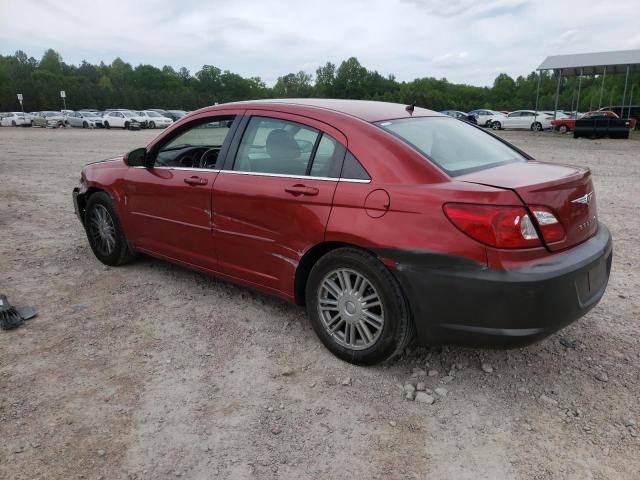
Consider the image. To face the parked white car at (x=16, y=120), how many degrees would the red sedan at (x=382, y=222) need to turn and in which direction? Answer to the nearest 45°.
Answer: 0° — it already faces it

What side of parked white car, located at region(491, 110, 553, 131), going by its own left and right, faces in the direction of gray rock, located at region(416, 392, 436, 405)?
left

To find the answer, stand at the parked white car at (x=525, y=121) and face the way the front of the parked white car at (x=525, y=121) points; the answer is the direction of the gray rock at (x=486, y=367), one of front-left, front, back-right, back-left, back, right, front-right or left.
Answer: left

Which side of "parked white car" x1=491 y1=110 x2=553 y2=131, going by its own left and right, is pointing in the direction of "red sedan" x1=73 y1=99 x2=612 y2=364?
left

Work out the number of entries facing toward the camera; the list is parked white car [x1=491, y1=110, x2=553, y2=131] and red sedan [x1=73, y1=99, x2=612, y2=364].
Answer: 0

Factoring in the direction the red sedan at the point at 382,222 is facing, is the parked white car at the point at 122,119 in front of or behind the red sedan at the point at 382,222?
in front

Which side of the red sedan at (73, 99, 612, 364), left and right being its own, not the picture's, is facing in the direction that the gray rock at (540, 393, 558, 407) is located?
back

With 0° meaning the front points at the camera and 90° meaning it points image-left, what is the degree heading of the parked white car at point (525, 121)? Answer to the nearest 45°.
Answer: approximately 90°

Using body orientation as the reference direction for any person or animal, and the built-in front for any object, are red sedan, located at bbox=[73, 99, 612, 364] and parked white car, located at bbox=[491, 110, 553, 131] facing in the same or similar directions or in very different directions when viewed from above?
same or similar directions

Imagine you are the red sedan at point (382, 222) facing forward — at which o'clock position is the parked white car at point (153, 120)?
The parked white car is roughly at 1 o'clock from the red sedan.

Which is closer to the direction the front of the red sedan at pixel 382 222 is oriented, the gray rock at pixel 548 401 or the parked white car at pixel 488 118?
the parked white car

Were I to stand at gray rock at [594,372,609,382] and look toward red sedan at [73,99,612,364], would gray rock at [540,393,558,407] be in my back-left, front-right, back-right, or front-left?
front-left

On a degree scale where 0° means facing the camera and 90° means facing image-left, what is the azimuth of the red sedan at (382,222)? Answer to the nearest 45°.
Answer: approximately 135°

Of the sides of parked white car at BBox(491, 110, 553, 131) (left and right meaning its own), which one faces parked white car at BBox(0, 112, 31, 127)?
front
